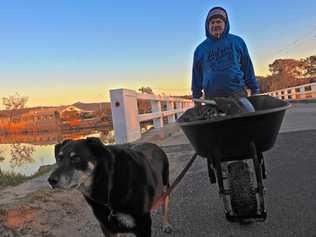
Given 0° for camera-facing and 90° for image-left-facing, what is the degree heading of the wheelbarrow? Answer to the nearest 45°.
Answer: approximately 0°

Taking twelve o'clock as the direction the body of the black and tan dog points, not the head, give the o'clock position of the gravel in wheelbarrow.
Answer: The gravel in wheelbarrow is roughly at 7 o'clock from the black and tan dog.

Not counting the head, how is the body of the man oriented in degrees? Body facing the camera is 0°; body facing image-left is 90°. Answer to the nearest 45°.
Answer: approximately 0°

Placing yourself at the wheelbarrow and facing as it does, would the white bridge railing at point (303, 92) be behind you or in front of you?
behind

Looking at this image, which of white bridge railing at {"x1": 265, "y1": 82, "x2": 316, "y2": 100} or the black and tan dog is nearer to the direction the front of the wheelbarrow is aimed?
the black and tan dog

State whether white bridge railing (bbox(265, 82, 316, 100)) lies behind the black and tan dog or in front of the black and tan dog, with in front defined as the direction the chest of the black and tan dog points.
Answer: behind

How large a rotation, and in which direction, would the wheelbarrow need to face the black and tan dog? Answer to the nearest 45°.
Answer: approximately 45° to its right

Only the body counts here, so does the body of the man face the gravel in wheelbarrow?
yes

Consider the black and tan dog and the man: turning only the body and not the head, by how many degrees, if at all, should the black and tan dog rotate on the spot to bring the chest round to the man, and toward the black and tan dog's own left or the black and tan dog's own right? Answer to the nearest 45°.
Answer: approximately 180°
